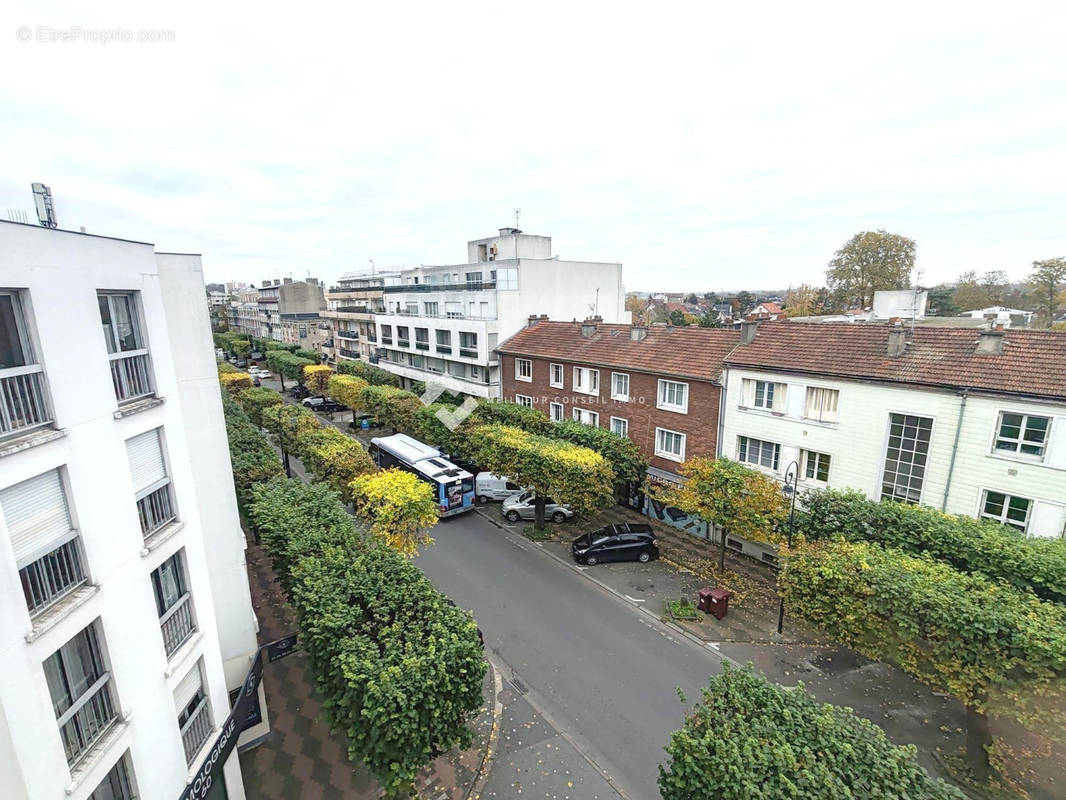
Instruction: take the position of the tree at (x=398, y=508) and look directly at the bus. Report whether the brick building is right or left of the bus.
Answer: right

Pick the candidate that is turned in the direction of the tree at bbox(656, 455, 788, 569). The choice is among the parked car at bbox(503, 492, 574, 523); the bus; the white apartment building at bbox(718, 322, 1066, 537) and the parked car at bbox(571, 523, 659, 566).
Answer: the white apartment building

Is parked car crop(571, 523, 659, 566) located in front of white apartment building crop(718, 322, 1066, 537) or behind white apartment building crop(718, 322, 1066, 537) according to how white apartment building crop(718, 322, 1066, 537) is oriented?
in front

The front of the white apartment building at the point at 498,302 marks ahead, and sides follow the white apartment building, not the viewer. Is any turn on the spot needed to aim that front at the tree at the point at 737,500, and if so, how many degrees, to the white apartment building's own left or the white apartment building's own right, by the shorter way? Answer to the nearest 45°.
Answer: approximately 45° to the white apartment building's own left

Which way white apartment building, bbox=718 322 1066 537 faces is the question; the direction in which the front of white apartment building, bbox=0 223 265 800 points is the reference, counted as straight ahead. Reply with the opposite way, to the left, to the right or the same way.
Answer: the opposite way

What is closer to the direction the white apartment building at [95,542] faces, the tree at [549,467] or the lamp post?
the lamp post

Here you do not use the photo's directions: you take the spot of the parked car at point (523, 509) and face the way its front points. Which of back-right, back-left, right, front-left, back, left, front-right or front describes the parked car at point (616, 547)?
back-left

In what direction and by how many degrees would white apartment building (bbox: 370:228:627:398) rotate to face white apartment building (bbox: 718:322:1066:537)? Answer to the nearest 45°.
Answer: approximately 90° to its left

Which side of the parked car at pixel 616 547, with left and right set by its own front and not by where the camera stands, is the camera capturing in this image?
left

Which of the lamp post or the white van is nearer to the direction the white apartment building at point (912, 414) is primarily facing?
the lamp post

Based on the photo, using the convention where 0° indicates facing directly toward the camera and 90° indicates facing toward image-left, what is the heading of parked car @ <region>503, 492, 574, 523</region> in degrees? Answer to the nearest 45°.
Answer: approximately 90°

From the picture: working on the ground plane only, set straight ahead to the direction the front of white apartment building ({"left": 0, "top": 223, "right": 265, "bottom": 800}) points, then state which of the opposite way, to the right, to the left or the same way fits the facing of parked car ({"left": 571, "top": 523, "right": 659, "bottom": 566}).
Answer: the opposite way

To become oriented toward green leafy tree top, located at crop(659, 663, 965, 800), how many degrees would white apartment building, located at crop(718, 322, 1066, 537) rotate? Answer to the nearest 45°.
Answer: approximately 45° to its left
